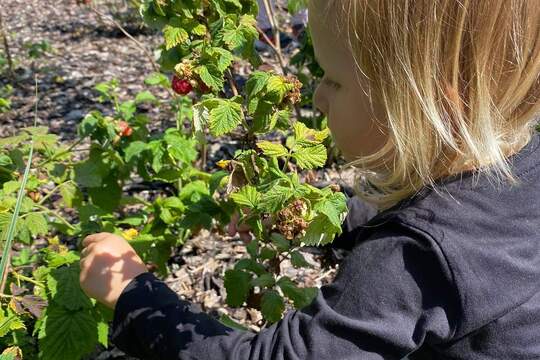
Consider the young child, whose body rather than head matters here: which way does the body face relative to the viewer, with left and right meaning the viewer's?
facing away from the viewer and to the left of the viewer

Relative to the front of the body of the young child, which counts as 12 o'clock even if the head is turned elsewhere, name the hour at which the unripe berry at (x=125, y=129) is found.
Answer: The unripe berry is roughly at 12 o'clock from the young child.
